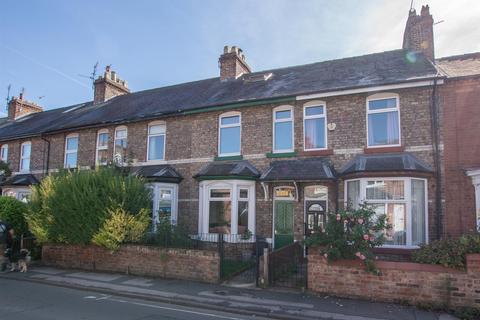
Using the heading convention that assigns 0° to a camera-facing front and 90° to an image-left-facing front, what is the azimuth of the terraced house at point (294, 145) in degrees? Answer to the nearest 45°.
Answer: approximately 45°

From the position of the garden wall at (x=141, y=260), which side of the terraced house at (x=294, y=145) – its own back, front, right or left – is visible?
front

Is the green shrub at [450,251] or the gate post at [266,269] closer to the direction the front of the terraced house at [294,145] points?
the gate post

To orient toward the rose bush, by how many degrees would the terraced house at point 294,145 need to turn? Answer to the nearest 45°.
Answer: approximately 45° to its left

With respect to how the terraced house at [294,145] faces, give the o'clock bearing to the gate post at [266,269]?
The gate post is roughly at 11 o'clock from the terraced house.
